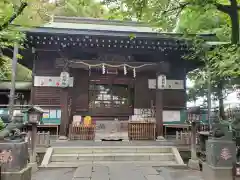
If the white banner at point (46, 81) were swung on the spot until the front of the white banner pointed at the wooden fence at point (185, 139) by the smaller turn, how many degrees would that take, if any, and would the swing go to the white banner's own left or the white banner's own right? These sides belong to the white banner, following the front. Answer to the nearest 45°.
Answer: approximately 45° to the white banner's own left

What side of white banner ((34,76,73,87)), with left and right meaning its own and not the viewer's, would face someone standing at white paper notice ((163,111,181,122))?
left

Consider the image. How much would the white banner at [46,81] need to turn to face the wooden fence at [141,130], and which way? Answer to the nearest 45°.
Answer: approximately 45° to its left

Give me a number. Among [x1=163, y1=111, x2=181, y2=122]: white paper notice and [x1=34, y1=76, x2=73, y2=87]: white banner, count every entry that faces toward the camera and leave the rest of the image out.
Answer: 2

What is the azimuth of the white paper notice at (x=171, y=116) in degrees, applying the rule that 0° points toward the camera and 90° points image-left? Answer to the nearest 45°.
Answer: approximately 0°

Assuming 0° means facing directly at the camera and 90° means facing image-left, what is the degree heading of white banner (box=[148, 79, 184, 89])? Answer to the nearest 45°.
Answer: approximately 0°
